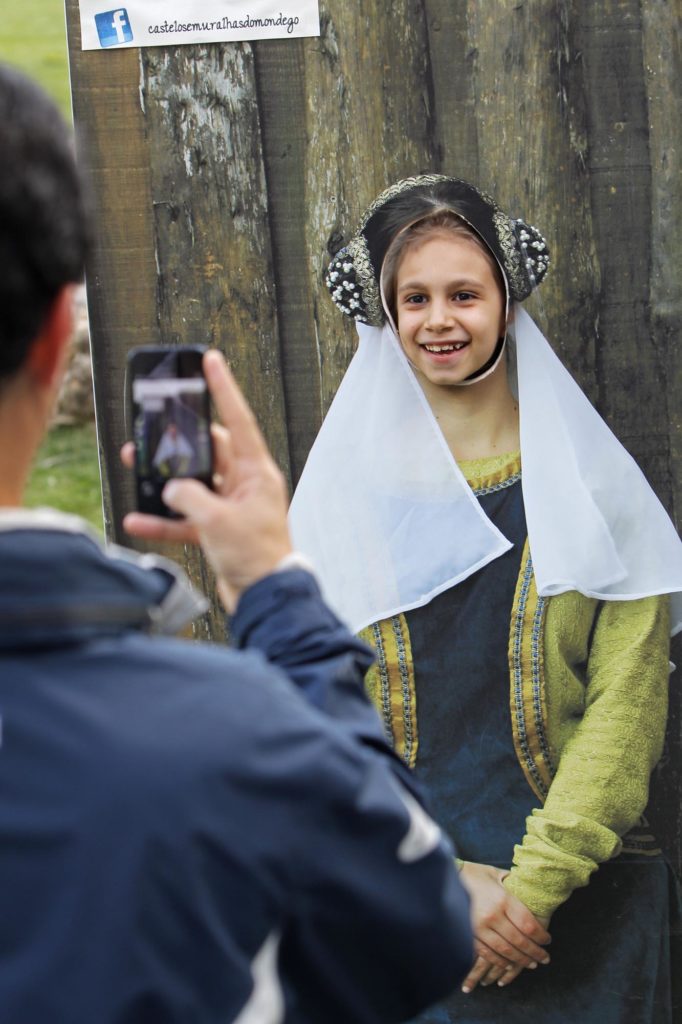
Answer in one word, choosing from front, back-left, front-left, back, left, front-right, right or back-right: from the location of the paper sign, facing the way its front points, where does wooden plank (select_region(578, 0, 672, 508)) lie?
left

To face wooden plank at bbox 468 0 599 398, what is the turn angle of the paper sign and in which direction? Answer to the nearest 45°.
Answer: approximately 90° to its left

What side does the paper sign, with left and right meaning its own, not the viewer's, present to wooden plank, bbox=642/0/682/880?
left

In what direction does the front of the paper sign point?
toward the camera
